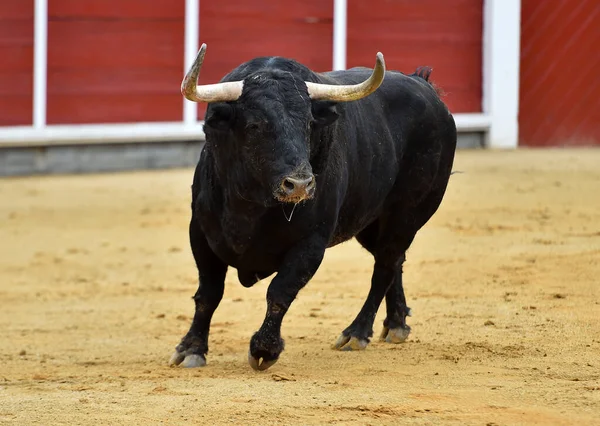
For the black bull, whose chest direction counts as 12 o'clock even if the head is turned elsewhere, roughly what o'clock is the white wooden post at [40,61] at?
The white wooden post is roughly at 4 o'clock from the black bull.

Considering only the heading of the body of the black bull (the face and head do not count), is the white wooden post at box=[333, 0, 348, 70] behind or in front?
behind

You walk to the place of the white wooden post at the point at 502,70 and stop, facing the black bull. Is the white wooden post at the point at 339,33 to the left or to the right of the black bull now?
right

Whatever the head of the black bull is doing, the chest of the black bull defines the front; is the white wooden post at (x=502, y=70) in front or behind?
behind

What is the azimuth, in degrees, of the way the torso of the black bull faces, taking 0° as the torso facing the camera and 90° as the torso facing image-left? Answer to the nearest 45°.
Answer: approximately 45°

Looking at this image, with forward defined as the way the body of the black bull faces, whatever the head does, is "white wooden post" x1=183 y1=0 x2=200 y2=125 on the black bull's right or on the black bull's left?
on the black bull's right
